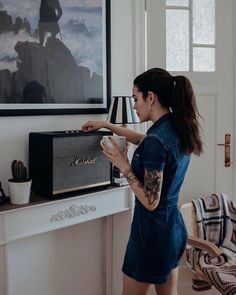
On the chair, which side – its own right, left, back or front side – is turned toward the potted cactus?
right

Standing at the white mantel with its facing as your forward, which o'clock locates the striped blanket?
The striped blanket is roughly at 10 o'clock from the white mantel.

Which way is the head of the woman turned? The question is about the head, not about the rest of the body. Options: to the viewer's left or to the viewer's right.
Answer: to the viewer's left

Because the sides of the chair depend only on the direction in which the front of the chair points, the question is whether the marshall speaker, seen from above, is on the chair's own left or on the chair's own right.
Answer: on the chair's own right

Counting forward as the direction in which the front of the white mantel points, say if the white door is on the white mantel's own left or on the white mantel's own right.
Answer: on the white mantel's own left

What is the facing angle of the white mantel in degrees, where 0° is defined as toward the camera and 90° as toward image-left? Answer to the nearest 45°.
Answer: approximately 315°
